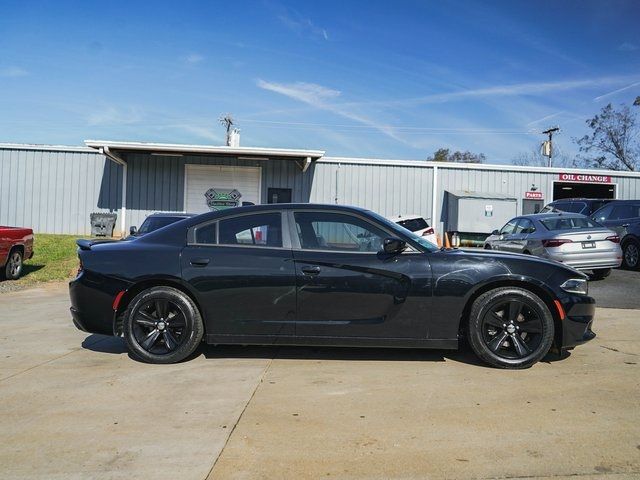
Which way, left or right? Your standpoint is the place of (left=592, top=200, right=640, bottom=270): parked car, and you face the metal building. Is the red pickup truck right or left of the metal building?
left

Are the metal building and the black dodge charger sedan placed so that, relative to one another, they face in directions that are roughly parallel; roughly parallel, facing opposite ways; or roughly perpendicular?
roughly perpendicular

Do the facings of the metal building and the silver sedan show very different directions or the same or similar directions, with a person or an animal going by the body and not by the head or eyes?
very different directions

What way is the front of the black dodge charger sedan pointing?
to the viewer's right

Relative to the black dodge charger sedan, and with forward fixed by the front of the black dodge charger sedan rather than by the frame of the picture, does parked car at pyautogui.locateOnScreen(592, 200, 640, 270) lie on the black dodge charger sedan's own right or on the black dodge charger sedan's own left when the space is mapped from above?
on the black dodge charger sedan's own left

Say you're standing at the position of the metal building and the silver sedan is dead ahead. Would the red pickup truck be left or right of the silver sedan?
right

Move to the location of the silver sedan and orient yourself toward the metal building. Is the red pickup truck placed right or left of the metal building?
left

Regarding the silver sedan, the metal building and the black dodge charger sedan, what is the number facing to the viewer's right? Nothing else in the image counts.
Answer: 1

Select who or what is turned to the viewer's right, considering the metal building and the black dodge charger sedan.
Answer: the black dodge charger sedan

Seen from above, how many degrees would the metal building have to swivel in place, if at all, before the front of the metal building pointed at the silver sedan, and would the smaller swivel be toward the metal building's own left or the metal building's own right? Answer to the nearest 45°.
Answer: approximately 45° to the metal building's own left

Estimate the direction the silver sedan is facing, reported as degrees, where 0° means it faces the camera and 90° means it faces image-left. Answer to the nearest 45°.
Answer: approximately 135°

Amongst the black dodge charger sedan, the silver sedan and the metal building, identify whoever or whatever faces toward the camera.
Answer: the metal building

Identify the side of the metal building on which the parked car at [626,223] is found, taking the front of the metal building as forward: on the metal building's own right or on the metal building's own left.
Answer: on the metal building's own left

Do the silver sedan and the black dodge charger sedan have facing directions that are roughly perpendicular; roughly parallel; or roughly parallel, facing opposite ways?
roughly perpendicular

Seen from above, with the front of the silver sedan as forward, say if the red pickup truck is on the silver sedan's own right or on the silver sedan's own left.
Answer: on the silver sedan's own left

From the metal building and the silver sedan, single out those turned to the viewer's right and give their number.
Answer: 0
